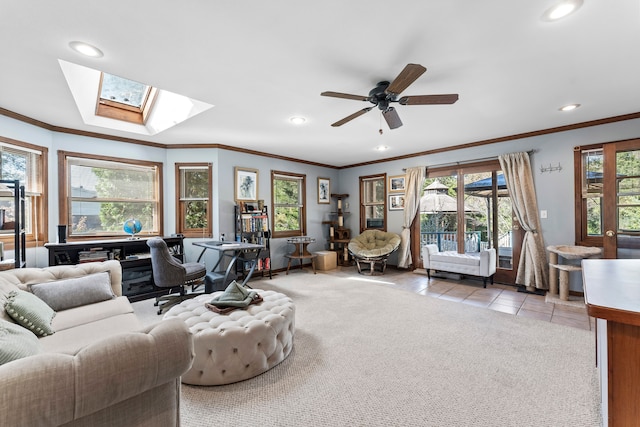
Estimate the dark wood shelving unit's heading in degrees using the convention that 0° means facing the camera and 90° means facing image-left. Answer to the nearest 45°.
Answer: approximately 315°

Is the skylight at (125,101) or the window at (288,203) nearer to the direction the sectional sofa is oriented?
the window

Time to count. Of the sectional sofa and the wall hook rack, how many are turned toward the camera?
1

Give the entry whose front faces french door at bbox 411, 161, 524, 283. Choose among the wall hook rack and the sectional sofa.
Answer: the sectional sofa

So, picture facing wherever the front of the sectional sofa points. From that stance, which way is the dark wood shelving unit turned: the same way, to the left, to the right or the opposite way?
to the right

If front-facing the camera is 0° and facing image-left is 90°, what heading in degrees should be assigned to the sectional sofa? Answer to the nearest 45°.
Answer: approximately 270°

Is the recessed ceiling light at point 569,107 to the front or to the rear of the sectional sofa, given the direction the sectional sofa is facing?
to the front

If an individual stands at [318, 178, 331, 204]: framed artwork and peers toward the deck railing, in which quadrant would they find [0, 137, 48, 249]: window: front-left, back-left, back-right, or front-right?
back-right

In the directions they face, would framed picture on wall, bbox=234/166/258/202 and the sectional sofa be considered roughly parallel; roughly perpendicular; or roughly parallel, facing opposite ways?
roughly perpendicular

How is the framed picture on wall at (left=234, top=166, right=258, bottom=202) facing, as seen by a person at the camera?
facing the viewer and to the right of the viewer

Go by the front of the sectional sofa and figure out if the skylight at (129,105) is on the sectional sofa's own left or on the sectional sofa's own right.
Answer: on the sectional sofa's own left
